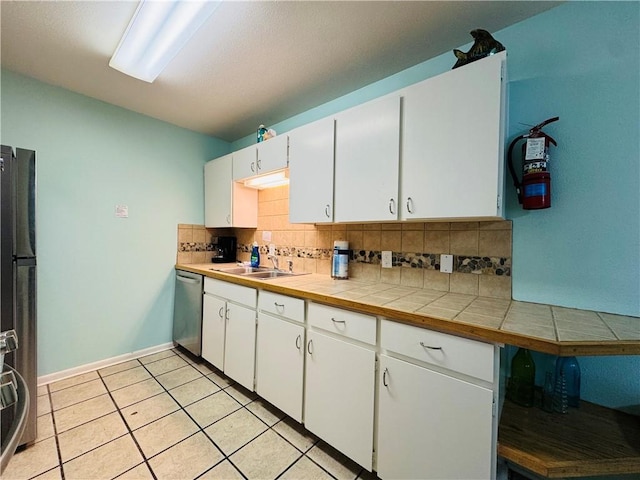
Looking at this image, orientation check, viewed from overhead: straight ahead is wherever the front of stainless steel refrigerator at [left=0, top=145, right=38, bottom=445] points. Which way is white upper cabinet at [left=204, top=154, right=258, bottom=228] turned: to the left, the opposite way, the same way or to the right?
the opposite way

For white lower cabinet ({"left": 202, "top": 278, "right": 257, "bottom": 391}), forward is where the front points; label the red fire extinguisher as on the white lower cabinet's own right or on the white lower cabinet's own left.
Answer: on the white lower cabinet's own left

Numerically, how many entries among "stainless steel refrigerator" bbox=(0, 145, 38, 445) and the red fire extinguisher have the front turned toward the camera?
1

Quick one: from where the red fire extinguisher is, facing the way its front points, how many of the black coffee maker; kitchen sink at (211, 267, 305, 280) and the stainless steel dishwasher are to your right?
3

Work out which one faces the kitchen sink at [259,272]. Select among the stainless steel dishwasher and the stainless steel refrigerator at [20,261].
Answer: the stainless steel refrigerator

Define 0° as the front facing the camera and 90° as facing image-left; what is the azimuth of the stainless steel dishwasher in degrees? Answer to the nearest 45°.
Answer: approximately 45°

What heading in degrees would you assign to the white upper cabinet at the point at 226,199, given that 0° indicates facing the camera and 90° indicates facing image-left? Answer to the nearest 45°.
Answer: approximately 45°

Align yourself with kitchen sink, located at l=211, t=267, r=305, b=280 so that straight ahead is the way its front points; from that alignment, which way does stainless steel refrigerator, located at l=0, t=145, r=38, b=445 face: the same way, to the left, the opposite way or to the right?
the opposite way

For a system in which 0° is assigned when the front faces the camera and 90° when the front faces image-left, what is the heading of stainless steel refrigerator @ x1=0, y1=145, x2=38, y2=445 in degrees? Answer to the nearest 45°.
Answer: approximately 270°

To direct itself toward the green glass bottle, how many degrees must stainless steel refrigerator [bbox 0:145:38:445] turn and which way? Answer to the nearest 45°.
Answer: approximately 45° to its right
